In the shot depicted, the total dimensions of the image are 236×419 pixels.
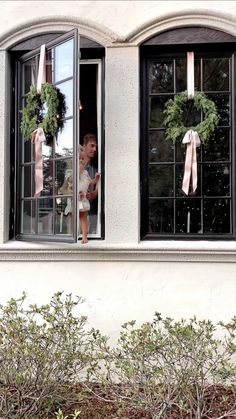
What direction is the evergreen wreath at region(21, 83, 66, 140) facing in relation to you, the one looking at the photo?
facing the viewer and to the left of the viewer

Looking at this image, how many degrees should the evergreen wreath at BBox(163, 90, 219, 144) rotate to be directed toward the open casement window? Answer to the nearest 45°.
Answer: approximately 90° to its right

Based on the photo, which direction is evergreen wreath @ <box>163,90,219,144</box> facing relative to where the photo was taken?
toward the camera

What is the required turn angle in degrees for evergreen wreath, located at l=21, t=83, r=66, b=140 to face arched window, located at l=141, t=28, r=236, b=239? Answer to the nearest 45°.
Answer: approximately 135° to its left

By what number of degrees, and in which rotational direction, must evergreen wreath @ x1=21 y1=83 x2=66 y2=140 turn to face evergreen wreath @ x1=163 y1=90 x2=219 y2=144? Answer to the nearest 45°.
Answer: approximately 135° to its left

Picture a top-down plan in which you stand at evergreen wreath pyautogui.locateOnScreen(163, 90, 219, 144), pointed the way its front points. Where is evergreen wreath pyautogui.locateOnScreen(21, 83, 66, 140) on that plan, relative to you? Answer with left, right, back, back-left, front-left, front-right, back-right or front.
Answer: right
